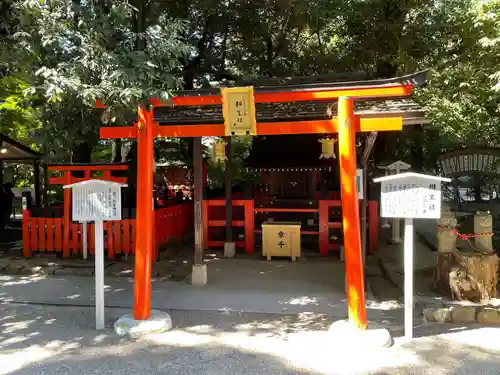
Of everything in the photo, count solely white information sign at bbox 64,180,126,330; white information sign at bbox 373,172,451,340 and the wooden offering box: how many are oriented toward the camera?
3

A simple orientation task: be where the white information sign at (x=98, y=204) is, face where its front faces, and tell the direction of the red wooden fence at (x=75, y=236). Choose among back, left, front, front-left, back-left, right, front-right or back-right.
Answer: back

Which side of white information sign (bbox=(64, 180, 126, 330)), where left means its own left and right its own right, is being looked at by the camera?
front

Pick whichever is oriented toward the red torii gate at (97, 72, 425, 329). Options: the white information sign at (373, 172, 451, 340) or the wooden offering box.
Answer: the wooden offering box

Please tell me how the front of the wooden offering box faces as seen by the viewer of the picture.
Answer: facing the viewer

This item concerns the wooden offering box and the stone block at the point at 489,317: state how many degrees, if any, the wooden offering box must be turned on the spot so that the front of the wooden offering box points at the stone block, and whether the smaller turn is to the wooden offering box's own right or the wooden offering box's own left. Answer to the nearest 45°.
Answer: approximately 45° to the wooden offering box's own left

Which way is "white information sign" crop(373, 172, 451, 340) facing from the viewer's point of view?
toward the camera
